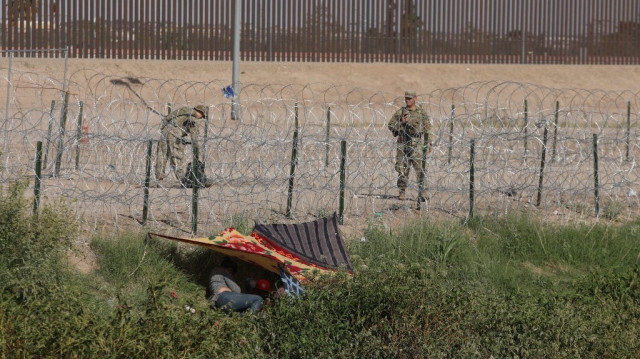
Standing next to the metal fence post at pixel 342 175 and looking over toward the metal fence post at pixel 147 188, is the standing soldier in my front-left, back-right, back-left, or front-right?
back-right

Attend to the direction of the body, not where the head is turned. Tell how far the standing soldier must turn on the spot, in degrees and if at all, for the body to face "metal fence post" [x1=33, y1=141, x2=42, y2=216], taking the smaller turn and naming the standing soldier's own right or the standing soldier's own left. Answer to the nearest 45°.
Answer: approximately 45° to the standing soldier's own right

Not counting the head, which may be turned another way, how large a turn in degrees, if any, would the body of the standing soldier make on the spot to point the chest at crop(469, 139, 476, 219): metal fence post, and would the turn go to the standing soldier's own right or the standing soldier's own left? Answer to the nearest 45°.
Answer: approximately 45° to the standing soldier's own left

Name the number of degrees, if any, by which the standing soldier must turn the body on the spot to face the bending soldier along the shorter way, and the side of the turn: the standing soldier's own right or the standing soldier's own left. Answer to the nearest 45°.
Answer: approximately 90° to the standing soldier's own right

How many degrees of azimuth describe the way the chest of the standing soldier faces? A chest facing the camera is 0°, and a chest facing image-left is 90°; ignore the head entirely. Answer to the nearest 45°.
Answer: approximately 0°
